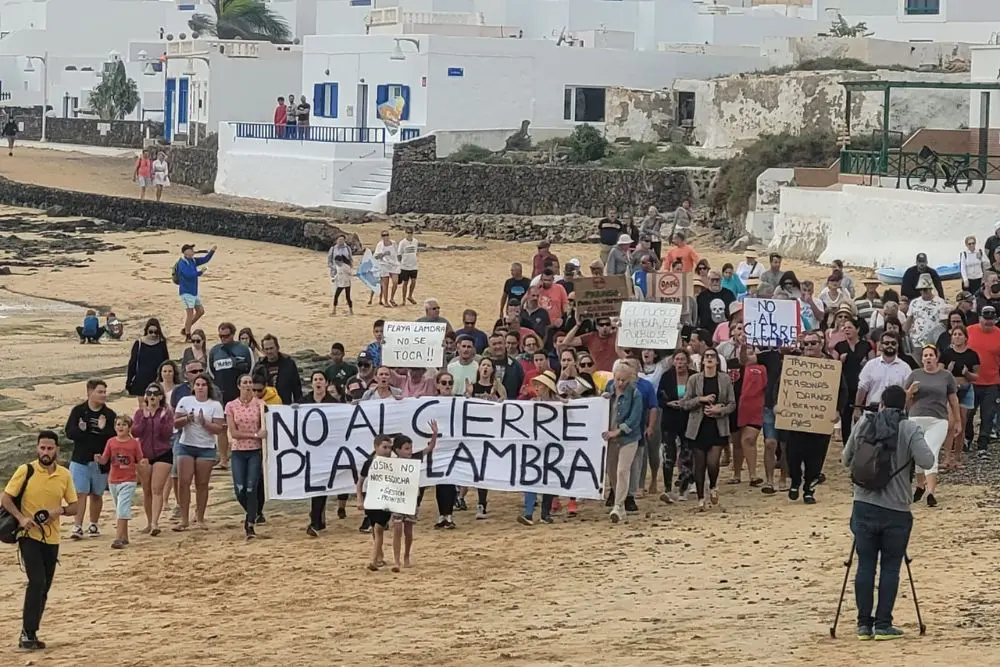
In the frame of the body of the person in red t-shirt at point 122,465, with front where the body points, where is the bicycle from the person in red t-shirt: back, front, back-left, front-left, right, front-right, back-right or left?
back-left

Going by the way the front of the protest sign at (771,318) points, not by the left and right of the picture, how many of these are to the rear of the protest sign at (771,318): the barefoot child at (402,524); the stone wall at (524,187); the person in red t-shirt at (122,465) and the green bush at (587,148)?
2

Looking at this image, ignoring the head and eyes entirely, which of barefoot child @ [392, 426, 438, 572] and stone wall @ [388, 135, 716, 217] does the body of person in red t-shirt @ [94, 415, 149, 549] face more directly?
the barefoot child

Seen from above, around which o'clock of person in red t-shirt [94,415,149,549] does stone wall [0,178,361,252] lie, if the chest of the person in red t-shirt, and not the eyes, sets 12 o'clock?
The stone wall is roughly at 6 o'clock from the person in red t-shirt.

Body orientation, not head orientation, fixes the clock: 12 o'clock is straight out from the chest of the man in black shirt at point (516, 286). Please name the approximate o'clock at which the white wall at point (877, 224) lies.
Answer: The white wall is roughly at 7 o'clock from the man in black shirt.
